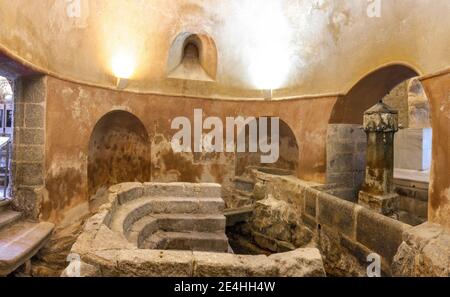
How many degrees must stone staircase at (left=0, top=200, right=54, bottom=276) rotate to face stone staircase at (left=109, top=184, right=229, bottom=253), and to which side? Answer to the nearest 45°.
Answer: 0° — it already faces it

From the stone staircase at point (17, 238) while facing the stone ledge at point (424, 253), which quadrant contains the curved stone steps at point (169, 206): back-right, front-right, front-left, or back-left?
front-left

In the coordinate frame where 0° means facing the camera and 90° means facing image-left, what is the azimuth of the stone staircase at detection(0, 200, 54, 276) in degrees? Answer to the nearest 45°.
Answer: approximately 315°

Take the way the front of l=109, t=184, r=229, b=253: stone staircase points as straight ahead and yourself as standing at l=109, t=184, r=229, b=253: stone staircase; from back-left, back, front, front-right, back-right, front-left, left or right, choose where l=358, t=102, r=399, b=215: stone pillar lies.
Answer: left

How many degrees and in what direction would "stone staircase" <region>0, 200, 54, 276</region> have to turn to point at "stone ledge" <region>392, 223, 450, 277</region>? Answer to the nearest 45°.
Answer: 0° — it already faces it

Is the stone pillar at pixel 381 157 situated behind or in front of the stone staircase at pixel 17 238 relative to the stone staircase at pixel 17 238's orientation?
in front

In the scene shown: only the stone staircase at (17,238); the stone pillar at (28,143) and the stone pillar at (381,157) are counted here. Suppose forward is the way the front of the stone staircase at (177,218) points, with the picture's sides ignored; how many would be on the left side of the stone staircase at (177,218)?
1

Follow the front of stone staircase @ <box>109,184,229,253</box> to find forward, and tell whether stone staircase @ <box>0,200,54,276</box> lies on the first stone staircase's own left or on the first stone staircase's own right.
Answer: on the first stone staircase's own right

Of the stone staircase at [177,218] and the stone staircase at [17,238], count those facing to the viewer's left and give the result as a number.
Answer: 0
